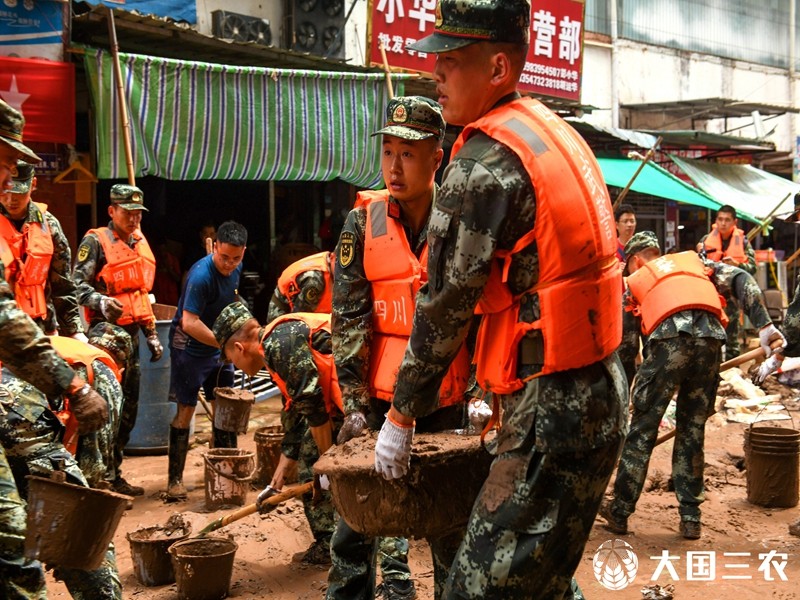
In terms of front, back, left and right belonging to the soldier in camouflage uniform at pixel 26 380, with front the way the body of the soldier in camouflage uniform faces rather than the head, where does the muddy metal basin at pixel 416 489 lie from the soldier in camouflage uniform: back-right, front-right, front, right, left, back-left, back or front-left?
front-right

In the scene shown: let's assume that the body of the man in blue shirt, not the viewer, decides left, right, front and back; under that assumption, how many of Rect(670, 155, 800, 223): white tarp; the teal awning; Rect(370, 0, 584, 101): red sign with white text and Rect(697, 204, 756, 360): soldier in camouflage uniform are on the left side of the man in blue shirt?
4

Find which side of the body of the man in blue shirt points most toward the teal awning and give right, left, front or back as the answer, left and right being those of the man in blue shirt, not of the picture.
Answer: left

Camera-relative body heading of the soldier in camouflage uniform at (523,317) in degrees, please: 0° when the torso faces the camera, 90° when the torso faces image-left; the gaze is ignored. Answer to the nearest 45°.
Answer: approximately 90°

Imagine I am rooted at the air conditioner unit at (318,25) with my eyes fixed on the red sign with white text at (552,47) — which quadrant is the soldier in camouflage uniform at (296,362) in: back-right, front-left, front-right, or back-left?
back-right

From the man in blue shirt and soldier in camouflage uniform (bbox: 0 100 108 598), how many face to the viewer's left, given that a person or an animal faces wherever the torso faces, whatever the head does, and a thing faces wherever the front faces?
0

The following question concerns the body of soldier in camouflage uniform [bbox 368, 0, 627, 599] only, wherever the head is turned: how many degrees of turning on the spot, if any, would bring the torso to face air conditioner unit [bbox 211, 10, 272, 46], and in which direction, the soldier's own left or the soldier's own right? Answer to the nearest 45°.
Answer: approximately 90° to the soldier's own right

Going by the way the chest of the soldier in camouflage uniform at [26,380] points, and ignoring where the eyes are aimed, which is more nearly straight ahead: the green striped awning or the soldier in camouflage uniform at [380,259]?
the soldier in camouflage uniform

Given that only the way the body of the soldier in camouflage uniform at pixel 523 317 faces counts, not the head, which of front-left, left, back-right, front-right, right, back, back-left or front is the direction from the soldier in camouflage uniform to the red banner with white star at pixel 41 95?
front-right

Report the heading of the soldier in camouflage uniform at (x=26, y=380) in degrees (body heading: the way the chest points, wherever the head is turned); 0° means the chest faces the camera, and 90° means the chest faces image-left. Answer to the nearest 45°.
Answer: approximately 270°

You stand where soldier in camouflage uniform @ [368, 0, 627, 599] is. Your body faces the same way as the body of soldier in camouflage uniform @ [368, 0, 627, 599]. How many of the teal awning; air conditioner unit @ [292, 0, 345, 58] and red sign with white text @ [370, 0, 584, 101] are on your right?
3

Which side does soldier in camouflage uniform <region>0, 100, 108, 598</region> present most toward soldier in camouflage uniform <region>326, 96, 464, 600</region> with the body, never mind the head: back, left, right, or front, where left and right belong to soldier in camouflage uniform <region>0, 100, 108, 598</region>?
front

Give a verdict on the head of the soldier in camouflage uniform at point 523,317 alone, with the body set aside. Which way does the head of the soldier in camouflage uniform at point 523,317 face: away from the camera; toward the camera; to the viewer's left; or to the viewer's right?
to the viewer's left

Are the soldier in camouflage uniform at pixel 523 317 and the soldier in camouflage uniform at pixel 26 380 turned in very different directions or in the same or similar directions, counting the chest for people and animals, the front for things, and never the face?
very different directions
